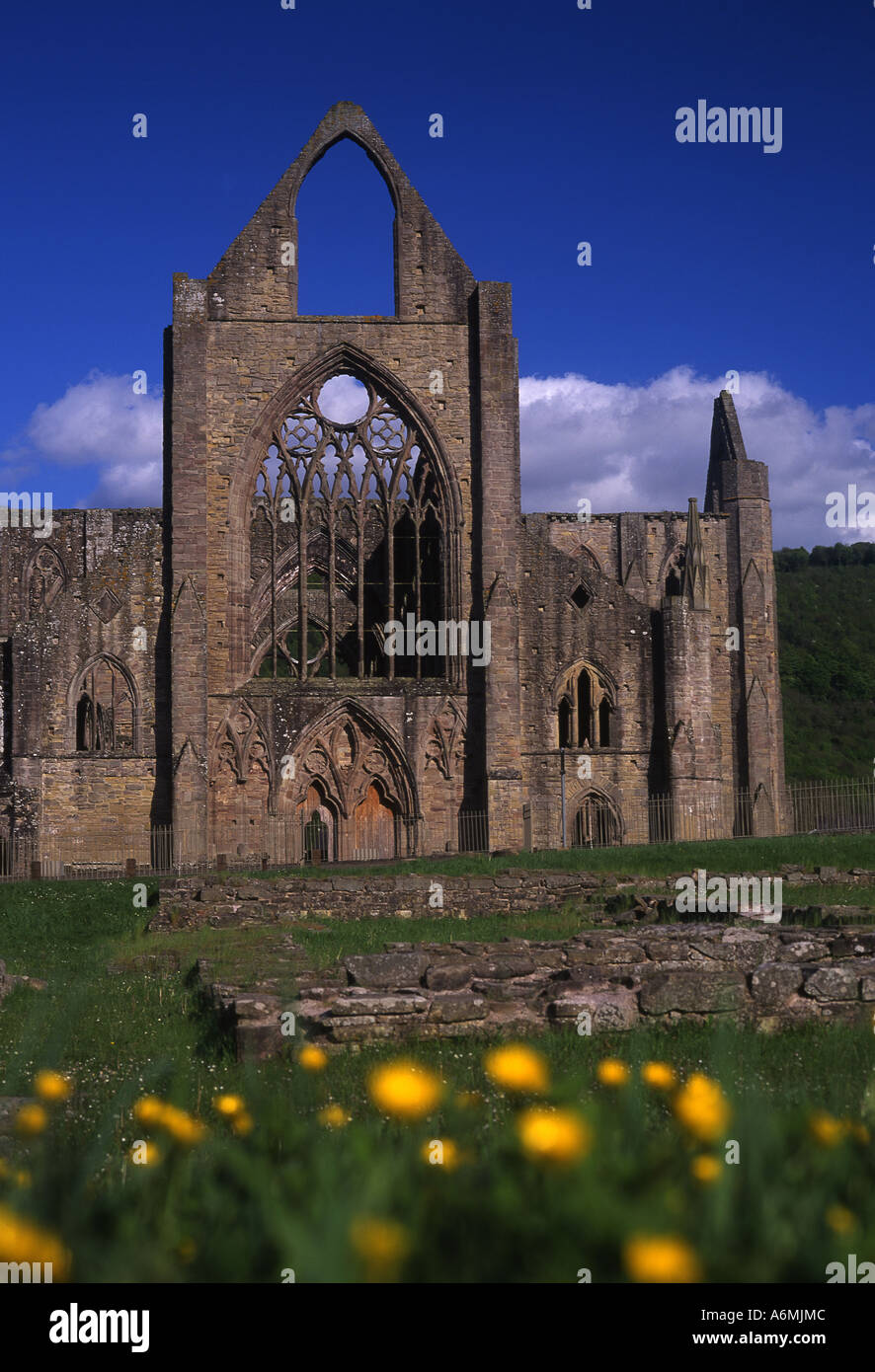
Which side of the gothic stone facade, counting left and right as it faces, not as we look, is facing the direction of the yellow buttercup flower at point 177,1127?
front

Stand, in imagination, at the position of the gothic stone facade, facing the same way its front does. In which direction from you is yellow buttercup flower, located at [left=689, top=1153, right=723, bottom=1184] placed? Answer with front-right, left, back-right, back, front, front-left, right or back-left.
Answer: front

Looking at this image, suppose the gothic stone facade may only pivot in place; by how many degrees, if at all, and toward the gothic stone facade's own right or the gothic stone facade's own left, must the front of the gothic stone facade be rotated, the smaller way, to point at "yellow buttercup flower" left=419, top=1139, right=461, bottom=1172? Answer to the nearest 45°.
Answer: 0° — it already faces it

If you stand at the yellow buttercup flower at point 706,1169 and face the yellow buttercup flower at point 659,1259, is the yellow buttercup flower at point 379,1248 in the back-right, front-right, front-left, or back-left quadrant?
front-right

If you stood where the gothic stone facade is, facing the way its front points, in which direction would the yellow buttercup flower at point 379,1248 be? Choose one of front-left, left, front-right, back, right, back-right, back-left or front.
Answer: front

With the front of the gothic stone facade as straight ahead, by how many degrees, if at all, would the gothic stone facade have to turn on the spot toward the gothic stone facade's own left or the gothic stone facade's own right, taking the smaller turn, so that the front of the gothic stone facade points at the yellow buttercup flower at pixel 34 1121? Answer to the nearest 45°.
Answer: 0° — it already faces it

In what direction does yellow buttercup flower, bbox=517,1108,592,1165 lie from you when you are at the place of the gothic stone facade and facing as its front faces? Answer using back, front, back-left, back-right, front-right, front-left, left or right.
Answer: front

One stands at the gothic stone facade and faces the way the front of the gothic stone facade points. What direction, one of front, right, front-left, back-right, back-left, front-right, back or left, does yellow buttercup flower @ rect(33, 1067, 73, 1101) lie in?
front

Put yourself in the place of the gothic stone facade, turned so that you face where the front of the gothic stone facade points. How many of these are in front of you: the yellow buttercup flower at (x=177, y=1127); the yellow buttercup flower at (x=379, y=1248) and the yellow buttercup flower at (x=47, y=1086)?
3

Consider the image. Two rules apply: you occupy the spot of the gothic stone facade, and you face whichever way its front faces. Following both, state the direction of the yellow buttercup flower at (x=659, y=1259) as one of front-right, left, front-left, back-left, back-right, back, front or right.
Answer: front

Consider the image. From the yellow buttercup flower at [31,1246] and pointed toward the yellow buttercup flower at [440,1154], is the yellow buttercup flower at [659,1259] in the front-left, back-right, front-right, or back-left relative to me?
front-right

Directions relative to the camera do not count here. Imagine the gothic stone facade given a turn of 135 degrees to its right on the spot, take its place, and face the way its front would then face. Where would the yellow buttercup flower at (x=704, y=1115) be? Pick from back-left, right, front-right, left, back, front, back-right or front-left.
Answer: back-left

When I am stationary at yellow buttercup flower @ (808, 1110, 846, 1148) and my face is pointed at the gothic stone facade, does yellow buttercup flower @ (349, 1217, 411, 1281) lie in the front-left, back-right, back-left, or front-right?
back-left

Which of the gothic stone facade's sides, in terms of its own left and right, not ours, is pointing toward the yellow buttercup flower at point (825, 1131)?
front

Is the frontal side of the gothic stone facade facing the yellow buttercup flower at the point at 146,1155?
yes

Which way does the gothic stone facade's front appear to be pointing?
toward the camera

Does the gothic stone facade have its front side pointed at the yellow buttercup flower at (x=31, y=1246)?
yes

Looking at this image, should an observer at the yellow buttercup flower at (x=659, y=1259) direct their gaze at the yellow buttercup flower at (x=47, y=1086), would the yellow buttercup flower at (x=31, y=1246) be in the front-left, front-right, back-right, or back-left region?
front-left
